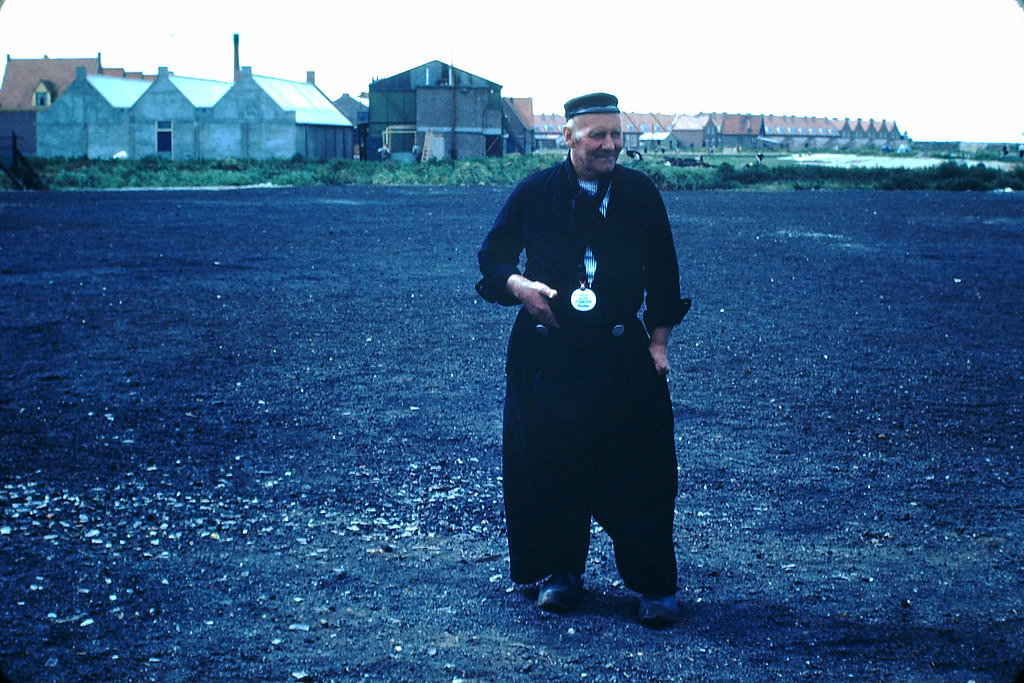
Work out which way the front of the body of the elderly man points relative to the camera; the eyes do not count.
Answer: toward the camera

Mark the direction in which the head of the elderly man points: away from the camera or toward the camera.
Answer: toward the camera
